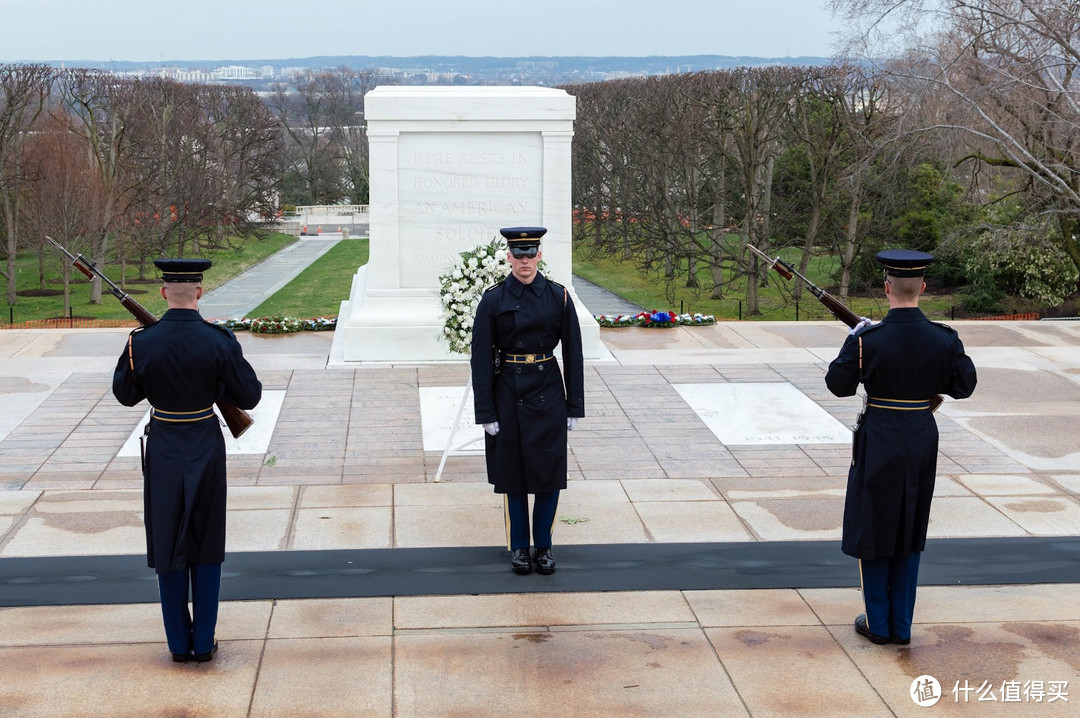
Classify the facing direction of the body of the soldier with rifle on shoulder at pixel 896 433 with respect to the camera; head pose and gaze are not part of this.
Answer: away from the camera

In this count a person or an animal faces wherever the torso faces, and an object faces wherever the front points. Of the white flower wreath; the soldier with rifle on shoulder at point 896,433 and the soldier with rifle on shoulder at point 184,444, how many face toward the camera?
1

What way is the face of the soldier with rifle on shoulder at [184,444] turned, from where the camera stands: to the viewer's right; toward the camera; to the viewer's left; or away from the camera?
away from the camera

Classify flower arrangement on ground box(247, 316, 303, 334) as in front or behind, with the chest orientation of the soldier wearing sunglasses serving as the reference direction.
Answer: behind

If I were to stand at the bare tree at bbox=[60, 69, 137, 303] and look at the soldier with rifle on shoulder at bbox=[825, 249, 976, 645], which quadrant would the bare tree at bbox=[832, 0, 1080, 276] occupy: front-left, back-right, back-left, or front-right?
front-left

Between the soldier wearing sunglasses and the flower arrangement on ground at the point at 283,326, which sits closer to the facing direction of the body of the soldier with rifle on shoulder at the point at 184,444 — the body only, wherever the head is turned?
the flower arrangement on ground

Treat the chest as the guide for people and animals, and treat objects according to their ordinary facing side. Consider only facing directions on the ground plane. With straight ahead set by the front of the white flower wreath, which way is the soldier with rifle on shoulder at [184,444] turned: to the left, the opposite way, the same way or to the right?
the opposite way

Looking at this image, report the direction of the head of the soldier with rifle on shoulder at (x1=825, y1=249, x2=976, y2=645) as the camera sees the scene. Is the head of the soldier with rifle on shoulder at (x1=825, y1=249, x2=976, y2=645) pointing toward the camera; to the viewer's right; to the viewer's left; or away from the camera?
away from the camera

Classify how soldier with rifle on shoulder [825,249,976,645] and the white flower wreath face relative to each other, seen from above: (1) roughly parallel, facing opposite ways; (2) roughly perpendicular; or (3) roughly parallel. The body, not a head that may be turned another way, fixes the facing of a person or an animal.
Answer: roughly parallel, facing opposite ways

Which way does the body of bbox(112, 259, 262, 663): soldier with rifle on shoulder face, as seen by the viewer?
away from the camera

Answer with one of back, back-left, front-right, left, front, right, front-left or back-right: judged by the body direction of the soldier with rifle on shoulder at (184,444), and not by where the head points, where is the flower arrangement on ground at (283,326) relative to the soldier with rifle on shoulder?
front

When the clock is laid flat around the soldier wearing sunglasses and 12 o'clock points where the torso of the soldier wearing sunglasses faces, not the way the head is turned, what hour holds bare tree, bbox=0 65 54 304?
The bare tree is roughly at 5 o'clock from the soldier wearing sunglasses.

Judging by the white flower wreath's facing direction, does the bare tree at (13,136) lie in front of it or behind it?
behind

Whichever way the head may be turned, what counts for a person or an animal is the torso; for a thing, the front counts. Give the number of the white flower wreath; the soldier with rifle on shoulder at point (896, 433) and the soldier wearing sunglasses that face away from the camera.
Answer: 1

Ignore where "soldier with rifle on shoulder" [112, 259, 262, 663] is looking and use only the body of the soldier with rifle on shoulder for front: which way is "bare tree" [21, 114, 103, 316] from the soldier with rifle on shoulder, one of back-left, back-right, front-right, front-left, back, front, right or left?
front

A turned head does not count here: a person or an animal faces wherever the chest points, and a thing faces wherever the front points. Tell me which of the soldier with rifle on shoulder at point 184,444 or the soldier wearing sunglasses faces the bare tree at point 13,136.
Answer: the soldier with rifle on shoulder

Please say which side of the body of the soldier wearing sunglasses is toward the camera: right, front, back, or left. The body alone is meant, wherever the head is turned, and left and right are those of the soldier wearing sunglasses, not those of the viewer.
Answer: front

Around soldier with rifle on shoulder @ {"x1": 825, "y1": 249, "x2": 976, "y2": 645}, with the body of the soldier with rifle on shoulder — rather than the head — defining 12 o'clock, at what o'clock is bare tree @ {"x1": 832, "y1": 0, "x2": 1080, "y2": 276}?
The bare tree is roughly at 12 o'clock from the soldier with rifle on shoulder.

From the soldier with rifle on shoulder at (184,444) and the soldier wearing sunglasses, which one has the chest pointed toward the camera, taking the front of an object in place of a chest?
the soldier wearing sunglasses

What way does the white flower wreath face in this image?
toward the camera
